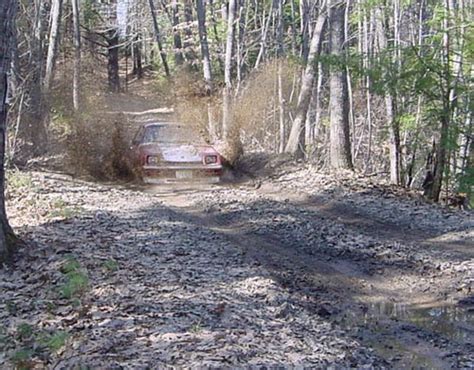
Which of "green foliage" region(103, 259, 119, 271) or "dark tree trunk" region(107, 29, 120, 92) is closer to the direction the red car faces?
the green foliage

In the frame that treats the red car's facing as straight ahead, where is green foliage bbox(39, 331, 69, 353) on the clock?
The green foliage is roughly at 12 o'clock from the red car.

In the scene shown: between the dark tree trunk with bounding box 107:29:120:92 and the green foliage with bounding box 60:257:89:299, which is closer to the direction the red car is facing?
the green foliage

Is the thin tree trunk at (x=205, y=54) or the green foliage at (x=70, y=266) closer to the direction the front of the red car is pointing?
the green foliage

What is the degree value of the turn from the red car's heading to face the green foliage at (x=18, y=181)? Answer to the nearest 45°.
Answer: approximately 90° to its right

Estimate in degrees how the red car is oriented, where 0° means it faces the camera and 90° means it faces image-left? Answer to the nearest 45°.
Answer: approximately 0°

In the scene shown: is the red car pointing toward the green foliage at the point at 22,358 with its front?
yes

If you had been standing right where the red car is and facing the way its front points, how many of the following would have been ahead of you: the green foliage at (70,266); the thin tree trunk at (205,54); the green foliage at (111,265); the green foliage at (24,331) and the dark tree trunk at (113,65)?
3

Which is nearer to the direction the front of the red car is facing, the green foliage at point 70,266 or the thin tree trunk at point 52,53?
the green foliage

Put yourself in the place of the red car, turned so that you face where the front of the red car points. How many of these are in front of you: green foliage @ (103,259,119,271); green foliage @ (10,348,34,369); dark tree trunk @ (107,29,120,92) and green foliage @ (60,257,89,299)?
3

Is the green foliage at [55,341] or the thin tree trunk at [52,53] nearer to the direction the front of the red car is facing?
the green foliage

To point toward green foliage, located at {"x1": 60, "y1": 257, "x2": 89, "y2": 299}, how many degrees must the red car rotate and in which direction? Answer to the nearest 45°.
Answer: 0° — it already faces it

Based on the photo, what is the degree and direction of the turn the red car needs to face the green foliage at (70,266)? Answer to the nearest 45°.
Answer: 0° — it already faces it

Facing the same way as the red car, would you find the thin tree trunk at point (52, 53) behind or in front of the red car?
behind
